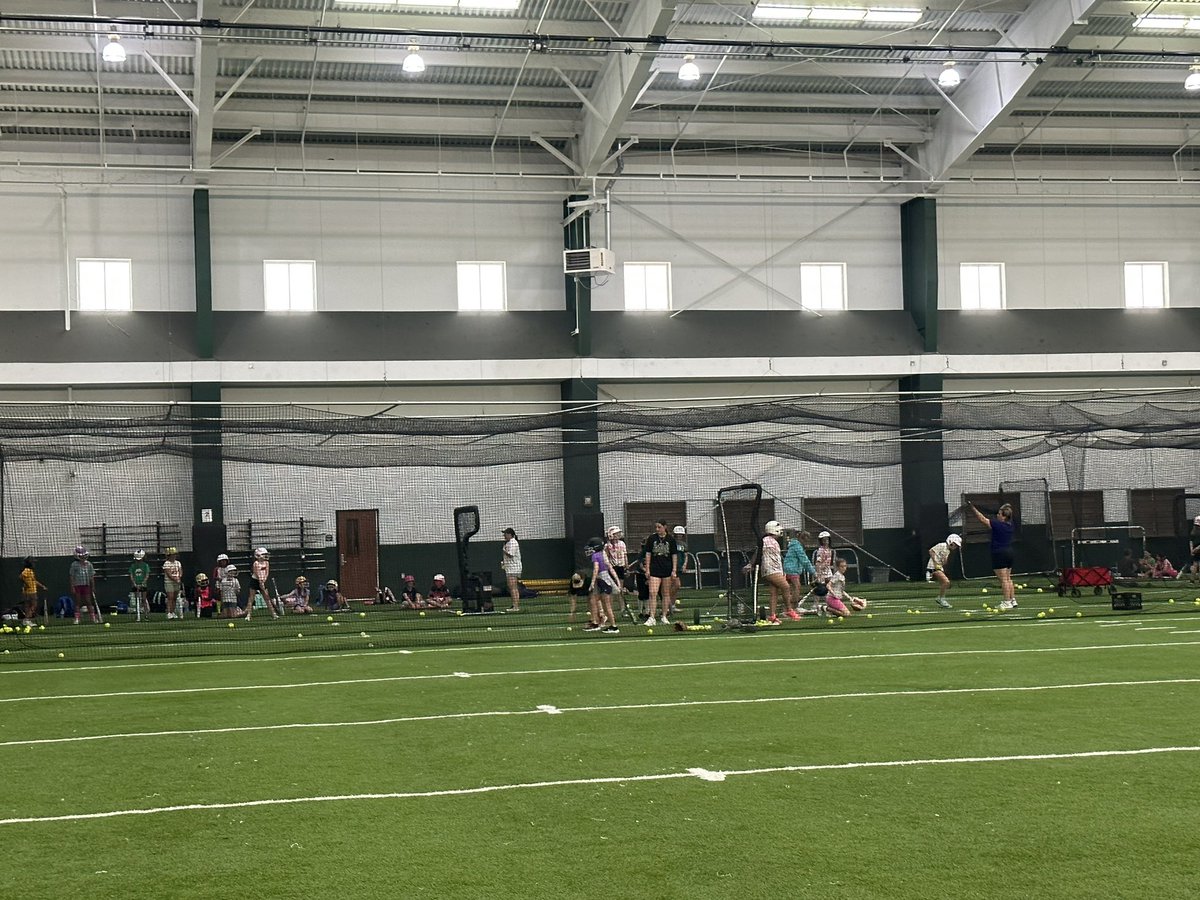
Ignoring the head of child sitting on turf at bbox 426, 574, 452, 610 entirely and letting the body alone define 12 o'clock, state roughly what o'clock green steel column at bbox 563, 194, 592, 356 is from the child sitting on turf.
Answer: The green steel column is roughly at 7 o'clock from the child sitting on turf.

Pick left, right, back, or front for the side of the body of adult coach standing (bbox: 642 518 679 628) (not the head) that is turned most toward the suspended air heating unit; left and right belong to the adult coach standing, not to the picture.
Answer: back

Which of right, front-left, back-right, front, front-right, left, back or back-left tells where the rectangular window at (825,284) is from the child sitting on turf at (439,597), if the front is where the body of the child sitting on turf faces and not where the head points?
back-left

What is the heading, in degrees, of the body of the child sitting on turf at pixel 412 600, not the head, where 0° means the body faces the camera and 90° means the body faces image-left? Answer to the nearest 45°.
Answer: approximately 0°

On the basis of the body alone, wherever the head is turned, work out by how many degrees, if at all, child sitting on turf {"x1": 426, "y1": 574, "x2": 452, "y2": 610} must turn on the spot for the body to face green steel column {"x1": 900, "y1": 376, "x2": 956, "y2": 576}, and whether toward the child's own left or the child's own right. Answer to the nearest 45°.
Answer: approximately 135° to the child's own left

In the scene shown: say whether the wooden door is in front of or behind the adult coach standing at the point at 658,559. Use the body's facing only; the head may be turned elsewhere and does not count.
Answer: behind

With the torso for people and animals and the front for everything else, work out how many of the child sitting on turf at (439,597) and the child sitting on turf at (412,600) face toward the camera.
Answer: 2

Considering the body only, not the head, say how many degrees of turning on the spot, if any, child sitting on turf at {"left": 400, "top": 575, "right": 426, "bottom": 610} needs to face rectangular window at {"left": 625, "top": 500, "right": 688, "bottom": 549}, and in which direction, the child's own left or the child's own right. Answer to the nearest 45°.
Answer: approximately 135° to the child's own left

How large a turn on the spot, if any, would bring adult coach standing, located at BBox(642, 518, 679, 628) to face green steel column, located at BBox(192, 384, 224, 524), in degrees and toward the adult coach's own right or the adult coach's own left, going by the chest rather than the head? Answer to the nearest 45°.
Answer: approximately 135° to the adult coach's own right
